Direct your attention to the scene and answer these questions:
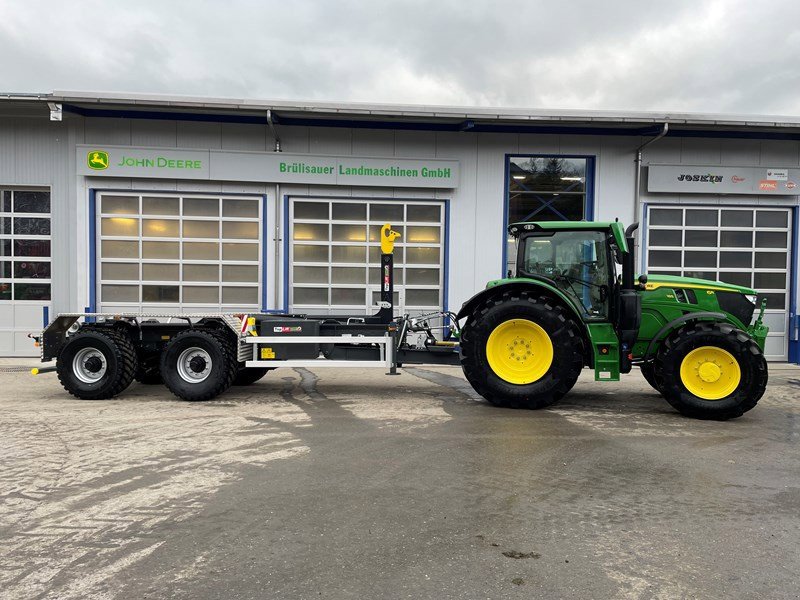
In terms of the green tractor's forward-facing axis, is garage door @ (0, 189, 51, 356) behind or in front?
behind

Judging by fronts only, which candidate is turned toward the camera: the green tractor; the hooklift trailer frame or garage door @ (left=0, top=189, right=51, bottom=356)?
the garage door

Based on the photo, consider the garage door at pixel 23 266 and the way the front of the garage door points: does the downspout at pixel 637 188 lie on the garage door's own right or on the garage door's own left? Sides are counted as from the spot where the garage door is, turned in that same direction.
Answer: on the garage door's own left

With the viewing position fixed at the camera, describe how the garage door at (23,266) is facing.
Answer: facing the viewer

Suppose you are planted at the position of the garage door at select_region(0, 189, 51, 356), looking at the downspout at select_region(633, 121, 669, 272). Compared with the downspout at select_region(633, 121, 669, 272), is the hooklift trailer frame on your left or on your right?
right

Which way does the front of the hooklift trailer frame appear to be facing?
to the viewer's right

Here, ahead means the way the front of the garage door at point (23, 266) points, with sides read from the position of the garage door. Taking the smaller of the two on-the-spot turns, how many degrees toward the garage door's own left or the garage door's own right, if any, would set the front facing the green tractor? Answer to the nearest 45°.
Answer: approximately 45° to the garage door's own left

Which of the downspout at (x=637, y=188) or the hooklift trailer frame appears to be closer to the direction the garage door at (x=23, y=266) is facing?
the hooklift trailer frame

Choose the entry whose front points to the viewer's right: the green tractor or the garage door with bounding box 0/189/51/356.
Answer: the green tractor

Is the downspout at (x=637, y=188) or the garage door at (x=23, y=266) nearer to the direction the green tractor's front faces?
the downspout

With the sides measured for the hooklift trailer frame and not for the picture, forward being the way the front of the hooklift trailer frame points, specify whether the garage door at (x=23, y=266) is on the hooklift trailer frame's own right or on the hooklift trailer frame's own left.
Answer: on the hooklift trailer frame's own left

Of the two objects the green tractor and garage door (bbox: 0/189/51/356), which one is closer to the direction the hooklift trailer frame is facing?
the green tractor

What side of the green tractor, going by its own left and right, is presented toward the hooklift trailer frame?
back

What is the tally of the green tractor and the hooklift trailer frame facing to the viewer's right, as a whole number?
2

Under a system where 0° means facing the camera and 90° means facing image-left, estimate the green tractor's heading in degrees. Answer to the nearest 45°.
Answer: approximately 270°

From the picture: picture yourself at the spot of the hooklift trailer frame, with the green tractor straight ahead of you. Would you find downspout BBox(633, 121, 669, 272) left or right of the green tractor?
left

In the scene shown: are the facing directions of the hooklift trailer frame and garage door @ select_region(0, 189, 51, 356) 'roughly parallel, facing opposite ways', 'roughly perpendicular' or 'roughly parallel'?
roughly perpendicular
